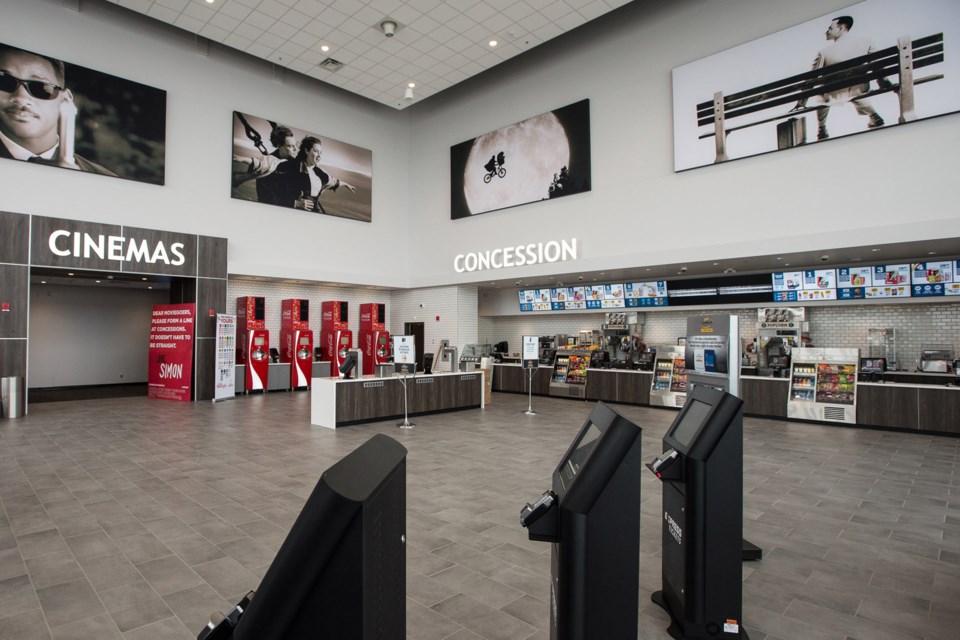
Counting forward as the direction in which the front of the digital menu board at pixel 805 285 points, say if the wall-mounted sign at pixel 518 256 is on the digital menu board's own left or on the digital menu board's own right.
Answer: on the digital menu board's own right

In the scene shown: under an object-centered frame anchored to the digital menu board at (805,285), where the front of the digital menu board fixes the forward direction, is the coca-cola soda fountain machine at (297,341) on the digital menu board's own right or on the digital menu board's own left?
on the digital menu board's own right

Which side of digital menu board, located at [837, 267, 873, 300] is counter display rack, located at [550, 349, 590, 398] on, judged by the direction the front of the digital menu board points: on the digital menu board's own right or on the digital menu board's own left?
on the digital menu board's own right

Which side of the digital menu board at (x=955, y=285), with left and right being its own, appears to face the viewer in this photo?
front

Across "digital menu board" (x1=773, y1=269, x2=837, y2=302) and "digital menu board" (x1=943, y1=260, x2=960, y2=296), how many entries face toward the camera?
2

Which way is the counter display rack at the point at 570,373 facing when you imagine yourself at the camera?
facing the viewer and to the left of the viewer

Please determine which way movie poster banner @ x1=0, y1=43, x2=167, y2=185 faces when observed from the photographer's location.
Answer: facing the viewer and to the right of the viewer

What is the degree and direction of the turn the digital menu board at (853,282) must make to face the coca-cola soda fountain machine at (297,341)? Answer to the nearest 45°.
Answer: approximately 90° to its right

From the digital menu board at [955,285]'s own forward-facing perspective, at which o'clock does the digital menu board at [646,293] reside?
the digital menu board at [646,293] is roughly at 3 o'clock from the digital menu board at [955,285].
